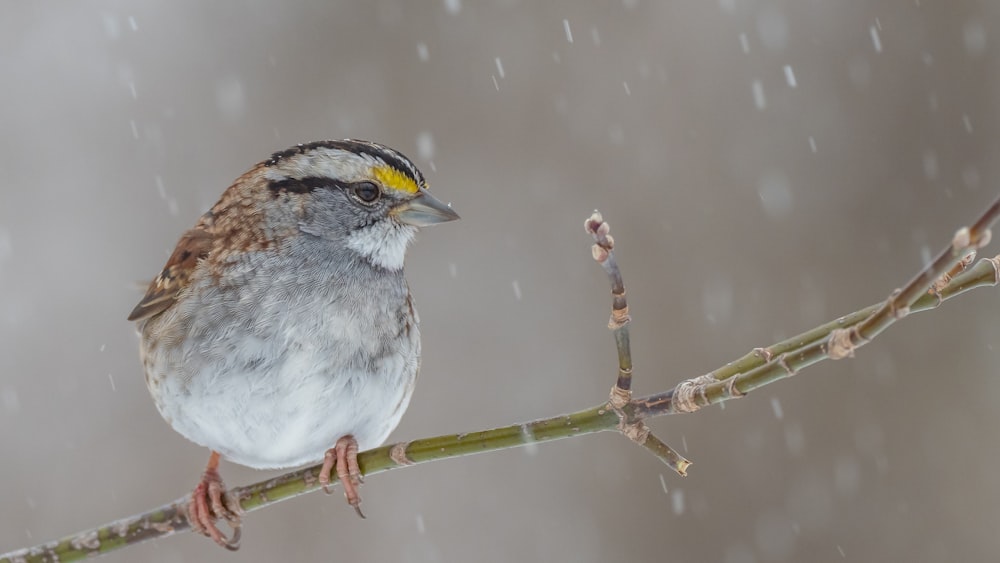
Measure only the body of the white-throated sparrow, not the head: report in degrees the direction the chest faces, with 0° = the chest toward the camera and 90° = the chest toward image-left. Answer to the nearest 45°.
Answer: approximately 315°
